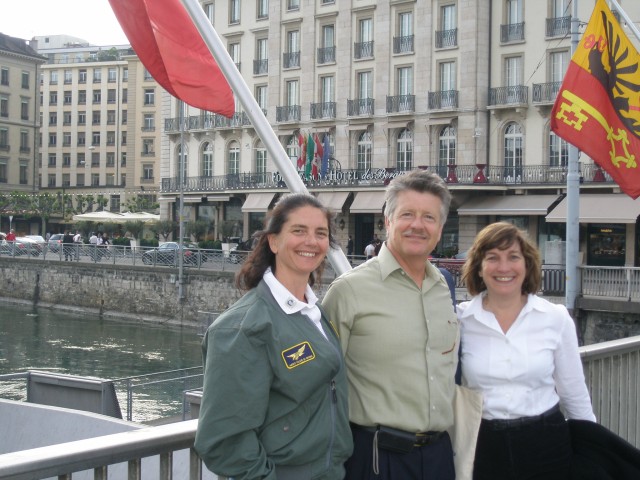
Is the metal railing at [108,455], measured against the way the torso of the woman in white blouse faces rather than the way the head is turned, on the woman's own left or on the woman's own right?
on the woman's own right

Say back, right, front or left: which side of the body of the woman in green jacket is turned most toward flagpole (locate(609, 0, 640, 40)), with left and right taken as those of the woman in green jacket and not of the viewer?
left

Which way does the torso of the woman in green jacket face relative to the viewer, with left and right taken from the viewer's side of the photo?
facing the viewer and to the right of the viewer

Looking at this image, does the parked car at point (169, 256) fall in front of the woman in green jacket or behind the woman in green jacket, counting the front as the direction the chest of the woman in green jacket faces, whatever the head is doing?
behind

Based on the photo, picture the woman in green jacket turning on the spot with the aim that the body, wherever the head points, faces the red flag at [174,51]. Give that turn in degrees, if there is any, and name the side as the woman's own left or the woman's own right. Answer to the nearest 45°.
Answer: approximately 135° to the woman's own left

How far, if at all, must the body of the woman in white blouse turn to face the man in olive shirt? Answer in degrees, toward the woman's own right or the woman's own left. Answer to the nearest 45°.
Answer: approximately 45° to the woman's own right

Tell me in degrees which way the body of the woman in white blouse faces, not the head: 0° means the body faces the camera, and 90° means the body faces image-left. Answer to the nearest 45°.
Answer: approximately 0°

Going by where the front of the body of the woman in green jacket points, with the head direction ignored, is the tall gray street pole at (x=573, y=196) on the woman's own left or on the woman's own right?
on the woman's own left

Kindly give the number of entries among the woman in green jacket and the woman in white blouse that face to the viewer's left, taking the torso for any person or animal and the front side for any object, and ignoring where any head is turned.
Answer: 0

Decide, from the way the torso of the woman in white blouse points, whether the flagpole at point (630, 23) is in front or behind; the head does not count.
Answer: behind
